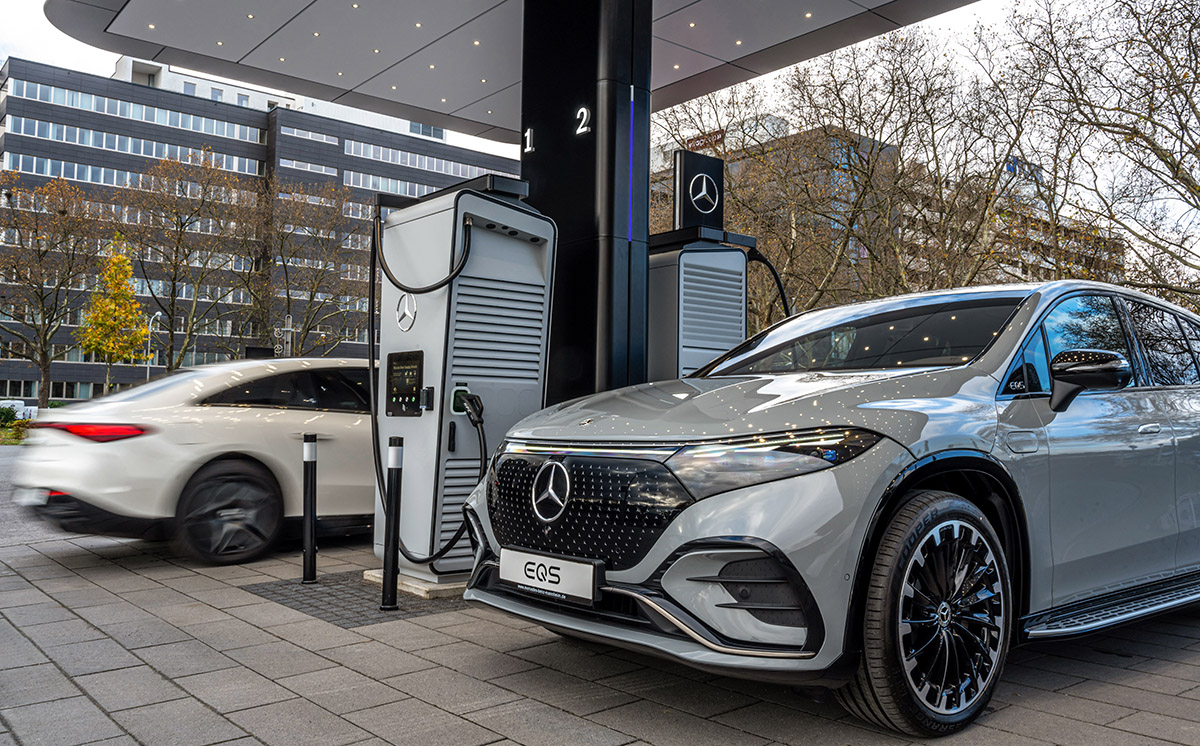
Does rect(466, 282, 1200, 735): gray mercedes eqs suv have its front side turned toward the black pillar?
no

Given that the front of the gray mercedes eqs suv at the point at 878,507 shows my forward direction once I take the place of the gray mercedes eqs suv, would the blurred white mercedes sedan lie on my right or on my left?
on my right

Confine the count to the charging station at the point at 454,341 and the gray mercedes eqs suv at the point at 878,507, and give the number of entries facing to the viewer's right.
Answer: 0

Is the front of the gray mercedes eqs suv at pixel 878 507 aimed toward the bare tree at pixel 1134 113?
no

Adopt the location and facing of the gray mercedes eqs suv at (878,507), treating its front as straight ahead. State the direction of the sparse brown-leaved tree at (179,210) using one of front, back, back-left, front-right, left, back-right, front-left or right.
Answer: right

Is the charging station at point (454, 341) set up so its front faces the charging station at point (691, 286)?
no

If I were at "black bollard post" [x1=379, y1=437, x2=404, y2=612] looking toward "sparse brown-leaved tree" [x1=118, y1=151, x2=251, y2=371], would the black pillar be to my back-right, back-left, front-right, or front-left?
front-right

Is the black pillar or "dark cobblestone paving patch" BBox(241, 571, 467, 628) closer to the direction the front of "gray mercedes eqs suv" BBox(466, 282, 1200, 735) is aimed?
the dark cobblestone paving patch

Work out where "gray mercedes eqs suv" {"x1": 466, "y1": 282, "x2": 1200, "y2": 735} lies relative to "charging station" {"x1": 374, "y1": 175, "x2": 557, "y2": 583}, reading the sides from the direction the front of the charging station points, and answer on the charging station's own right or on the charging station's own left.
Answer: on the charging station's own left

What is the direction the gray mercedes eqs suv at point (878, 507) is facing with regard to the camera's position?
facing the viewer and to the left of the viewer

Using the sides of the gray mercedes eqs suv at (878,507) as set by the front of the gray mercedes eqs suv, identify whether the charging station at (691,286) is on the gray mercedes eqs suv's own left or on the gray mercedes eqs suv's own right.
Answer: on the gray mercedes eqs suv's own right

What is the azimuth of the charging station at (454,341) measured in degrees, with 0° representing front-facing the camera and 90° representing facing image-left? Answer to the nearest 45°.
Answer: approximately 45°

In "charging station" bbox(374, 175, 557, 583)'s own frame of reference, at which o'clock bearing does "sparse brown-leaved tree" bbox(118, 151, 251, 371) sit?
The sparse brown-leaved tree is roughly at 4 o'clock from the charging station.

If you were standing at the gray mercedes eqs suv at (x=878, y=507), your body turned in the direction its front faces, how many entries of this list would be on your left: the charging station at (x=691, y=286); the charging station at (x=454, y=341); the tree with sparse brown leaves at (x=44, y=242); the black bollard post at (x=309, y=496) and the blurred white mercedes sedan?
0

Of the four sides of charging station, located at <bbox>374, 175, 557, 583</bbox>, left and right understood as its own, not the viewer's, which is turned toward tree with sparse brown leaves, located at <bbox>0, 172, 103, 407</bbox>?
right
